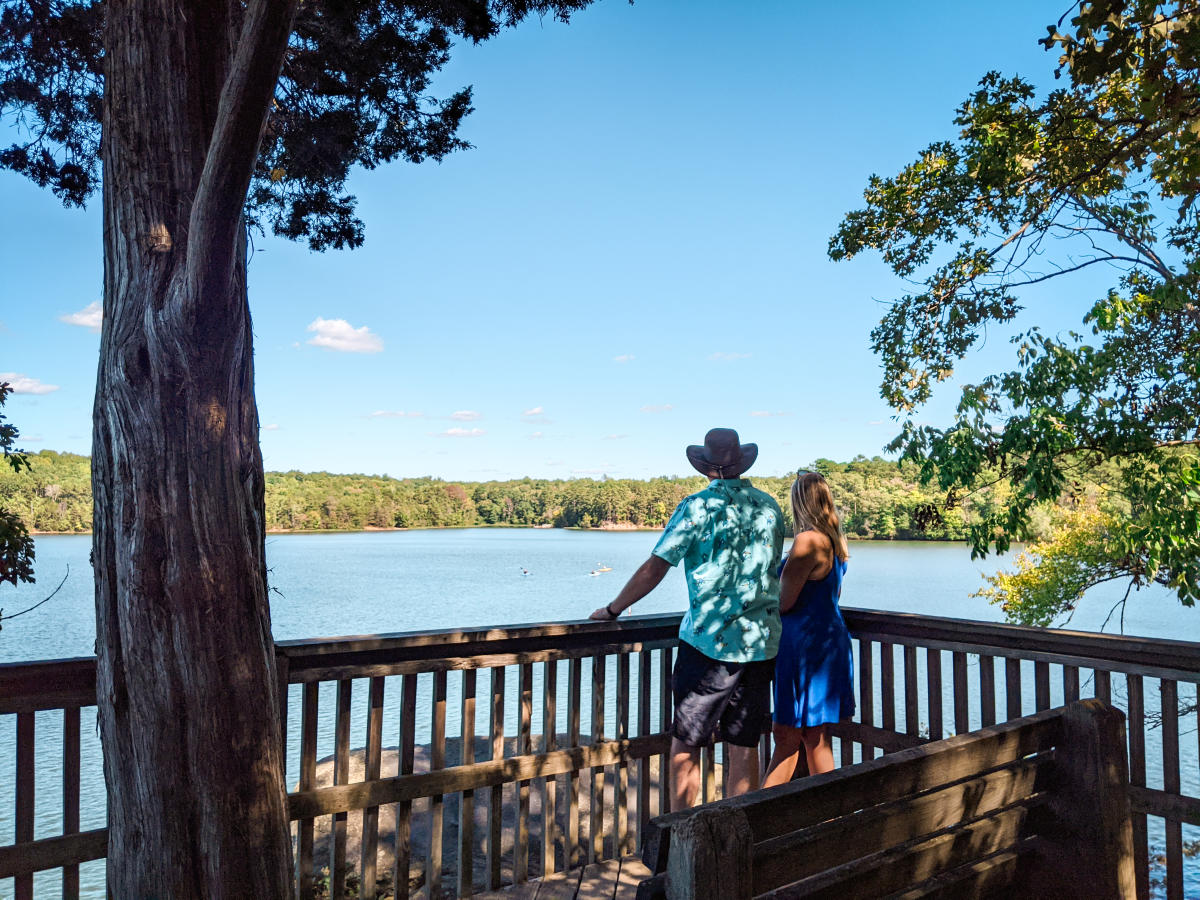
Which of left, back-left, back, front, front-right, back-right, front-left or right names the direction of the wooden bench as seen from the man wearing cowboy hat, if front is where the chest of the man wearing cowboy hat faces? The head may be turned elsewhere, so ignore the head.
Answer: back

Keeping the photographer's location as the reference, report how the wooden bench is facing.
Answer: facing away from the viewer and to the left of the viewer

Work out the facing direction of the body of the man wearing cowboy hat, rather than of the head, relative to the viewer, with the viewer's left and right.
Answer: facing away from the viewer

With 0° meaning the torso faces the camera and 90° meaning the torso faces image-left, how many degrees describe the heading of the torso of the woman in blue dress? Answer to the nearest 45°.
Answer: approximately 135°

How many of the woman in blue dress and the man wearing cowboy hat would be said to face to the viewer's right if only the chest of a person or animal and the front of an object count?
0

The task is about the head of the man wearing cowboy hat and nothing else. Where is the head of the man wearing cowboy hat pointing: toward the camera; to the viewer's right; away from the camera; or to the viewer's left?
away from the camera

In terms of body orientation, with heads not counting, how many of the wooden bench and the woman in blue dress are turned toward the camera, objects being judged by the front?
0
